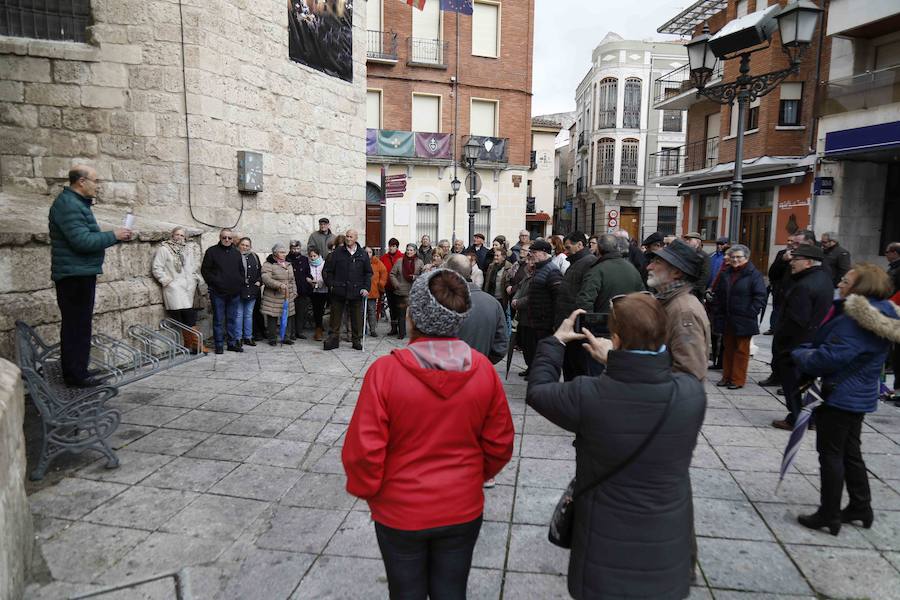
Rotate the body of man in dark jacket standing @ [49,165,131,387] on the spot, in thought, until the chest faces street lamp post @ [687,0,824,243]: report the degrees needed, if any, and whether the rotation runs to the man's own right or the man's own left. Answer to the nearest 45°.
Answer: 0° — they already face it

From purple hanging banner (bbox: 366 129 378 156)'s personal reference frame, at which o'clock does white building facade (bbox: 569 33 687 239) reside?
The white building facade is roughly at 8 o'clock from the purple hanging banner.

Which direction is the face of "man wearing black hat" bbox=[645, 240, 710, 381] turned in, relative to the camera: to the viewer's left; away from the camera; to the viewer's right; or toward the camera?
to the viewer's left

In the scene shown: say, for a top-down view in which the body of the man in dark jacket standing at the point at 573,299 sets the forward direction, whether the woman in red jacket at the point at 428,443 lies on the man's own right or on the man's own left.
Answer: on the man's own left

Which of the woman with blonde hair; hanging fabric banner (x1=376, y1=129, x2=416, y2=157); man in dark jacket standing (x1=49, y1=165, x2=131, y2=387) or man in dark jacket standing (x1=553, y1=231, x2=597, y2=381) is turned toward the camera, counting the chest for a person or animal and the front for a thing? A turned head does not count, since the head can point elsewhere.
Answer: the hanging fabric banner

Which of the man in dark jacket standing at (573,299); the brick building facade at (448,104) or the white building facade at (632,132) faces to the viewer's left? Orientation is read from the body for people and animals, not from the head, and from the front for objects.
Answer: the man in dark jacket standing

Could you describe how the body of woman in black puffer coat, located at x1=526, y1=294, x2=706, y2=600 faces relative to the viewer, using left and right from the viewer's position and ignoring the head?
facing away from the viewer and to the left of the viewer

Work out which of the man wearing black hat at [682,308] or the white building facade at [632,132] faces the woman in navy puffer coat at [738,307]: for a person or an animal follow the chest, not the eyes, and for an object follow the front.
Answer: the white building facade

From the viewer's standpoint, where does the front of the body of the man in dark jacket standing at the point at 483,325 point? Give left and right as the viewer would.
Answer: facing away from the viewer and to the left of the viewer

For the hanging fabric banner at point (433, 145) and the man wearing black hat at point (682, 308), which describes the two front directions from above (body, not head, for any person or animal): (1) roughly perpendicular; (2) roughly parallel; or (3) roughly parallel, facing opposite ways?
roughly perpendicular

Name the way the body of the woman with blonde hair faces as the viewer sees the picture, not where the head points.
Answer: to the viewer's left
